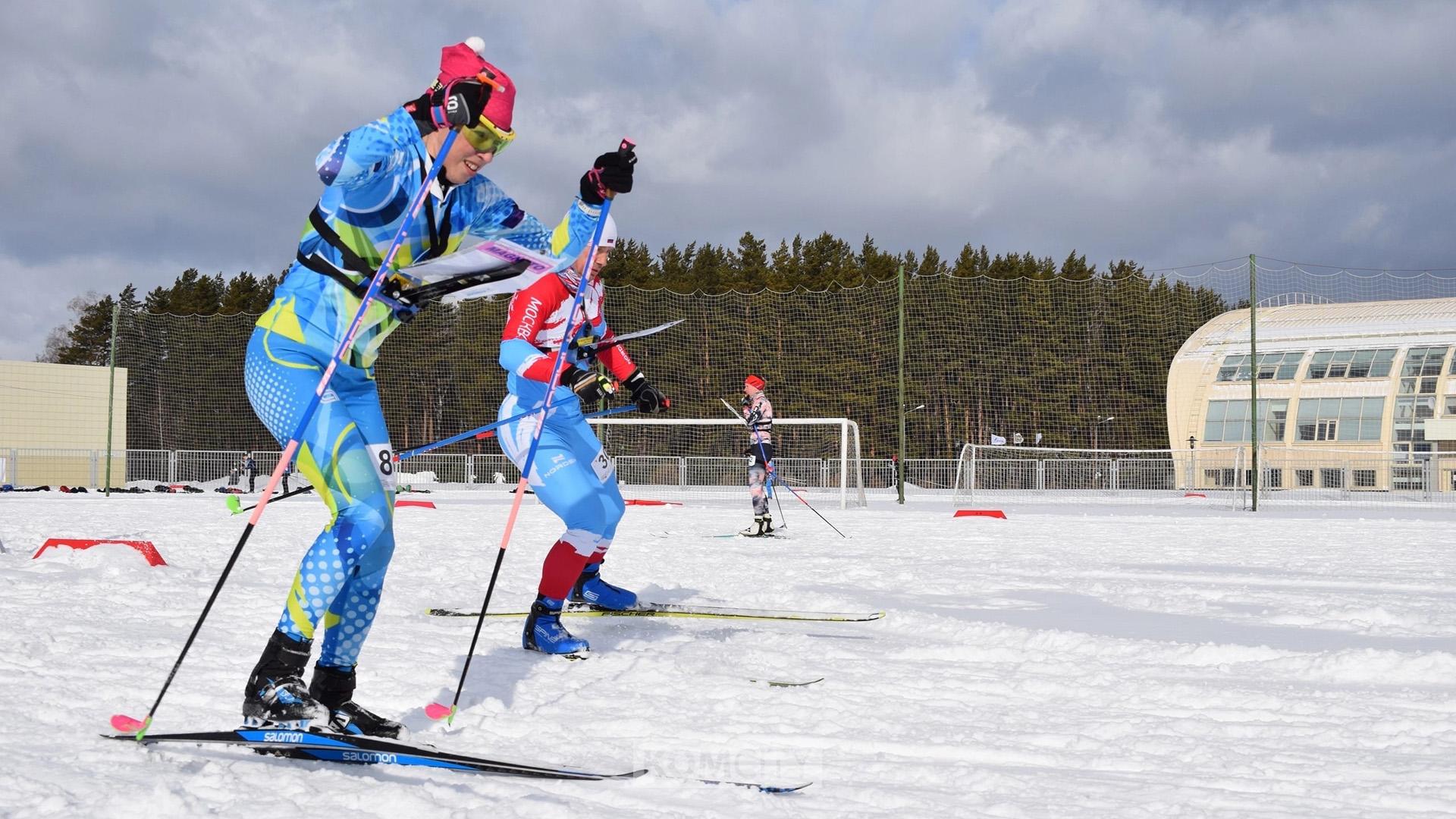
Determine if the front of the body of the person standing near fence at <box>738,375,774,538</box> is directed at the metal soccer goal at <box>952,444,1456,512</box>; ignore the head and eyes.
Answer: no

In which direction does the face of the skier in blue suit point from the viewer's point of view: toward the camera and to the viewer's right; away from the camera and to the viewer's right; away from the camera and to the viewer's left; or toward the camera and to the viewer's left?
toward the camera and to the viewer's right

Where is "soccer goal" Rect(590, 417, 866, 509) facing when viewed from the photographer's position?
facing the viewer

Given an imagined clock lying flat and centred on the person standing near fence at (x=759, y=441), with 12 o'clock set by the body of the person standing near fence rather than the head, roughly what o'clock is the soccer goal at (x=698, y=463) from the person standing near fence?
The soccer goal is roughly at 3 o'clock from the person standing near fence.

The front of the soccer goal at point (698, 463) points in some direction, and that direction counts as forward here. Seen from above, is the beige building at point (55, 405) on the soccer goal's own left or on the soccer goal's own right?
on the soccer goal's own right

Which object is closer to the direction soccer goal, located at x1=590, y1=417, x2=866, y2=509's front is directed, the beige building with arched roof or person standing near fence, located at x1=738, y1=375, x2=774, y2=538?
the person standing near fence

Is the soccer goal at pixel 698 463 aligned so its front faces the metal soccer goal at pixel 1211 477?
no

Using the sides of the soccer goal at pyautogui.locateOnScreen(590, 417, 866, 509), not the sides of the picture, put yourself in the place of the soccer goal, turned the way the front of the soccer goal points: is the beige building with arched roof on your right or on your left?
on your left

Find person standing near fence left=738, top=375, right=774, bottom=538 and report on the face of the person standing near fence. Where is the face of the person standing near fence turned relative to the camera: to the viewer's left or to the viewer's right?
to the viewer's left

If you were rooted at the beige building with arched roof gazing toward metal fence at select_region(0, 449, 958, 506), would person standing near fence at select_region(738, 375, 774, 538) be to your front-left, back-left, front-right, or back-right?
front-left

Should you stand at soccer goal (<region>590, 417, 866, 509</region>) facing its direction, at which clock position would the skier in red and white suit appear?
The skier in red and white suit is roughly at 12 o'clock from the soccer goal.

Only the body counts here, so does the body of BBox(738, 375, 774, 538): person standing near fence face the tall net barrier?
no
